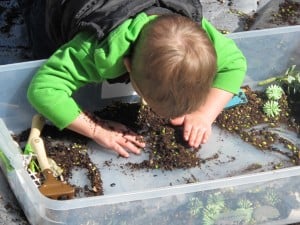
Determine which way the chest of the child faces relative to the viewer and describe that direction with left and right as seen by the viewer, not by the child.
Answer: facing the viewer

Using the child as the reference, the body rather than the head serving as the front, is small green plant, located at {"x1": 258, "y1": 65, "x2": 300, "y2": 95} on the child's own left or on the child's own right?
on the child's own left
